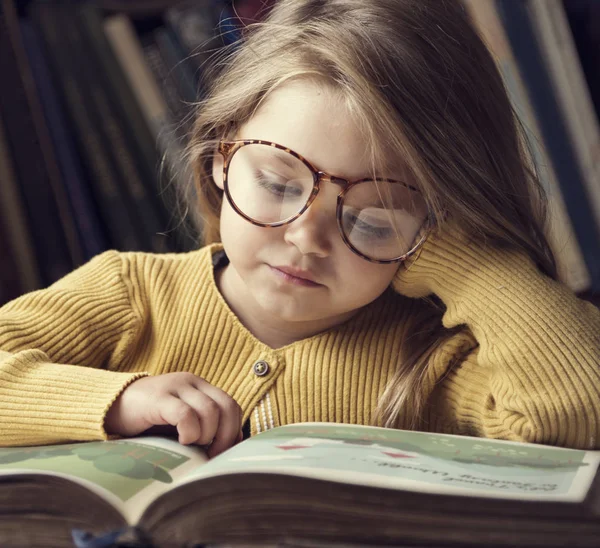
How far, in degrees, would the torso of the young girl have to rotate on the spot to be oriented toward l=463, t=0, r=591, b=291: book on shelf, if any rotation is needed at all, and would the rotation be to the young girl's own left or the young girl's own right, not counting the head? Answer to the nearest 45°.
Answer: approximately 135° to the young girl's own left

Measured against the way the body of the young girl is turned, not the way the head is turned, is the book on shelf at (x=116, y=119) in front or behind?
behind

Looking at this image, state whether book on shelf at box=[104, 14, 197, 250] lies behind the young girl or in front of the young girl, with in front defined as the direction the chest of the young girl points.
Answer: behind

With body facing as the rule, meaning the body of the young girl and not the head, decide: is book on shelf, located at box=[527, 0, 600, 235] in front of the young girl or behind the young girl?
behind

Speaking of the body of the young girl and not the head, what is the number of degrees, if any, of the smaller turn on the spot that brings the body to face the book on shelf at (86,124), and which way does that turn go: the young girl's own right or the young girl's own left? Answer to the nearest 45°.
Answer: approximately 180°

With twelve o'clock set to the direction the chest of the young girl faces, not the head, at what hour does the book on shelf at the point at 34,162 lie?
The book on shelf is roughly at 5 o'clock from the young girl.

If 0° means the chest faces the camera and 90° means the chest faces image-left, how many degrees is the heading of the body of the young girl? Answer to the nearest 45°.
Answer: approximately 0°
